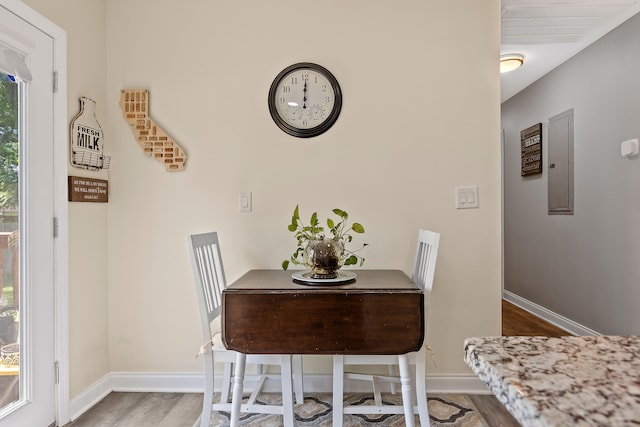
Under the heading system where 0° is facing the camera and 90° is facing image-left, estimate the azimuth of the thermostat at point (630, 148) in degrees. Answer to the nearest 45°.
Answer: approximately 45°

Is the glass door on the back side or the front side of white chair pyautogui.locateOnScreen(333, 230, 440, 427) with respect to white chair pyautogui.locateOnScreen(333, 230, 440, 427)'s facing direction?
on the front side

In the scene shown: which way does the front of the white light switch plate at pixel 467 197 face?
toward the camera

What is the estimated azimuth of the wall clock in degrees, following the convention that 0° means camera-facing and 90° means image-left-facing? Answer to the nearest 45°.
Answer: approximately 0°

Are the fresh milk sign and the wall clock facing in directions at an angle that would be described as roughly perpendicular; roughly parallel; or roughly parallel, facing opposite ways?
roughly perpendicular

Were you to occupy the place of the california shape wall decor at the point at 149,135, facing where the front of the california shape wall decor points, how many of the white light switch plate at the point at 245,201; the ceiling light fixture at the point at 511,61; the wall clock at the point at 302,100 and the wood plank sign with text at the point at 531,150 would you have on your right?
0

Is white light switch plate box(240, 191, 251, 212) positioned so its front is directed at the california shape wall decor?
no

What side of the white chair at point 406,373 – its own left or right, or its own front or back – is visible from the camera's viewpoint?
left

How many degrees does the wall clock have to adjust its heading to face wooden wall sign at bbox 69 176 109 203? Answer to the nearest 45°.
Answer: approximately 90° to its right

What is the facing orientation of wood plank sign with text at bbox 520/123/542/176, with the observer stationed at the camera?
facing the viewer and to the left of the viewer

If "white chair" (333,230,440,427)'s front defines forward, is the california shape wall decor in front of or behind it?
in front

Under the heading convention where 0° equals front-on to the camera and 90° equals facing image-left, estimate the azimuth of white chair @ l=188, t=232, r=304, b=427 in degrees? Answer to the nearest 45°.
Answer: approximately 270°

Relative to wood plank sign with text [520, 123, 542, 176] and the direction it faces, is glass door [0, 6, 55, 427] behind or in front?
in front

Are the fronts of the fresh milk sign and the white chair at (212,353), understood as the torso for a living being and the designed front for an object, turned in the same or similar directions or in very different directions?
same or similar directions

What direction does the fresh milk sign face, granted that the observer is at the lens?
facing the viewer and to the right of the viewer

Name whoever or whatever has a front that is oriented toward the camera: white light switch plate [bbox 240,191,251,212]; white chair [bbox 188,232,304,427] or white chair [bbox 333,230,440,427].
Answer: the white light switch plate

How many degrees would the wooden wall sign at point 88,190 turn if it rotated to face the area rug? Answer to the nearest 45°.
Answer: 0° — it already faces it

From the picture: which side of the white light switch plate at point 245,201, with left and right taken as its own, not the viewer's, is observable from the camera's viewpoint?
front

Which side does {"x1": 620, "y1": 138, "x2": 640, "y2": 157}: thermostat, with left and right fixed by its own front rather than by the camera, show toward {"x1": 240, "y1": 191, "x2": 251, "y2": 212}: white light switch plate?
front

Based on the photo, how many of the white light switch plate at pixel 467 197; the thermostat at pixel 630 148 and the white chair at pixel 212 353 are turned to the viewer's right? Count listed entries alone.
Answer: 1
